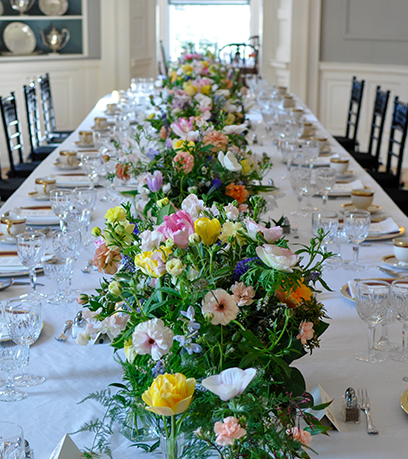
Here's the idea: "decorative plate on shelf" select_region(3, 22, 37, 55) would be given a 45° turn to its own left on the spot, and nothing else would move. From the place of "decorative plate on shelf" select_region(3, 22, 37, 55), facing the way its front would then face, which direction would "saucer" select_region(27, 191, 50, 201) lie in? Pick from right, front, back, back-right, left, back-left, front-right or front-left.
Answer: front-right

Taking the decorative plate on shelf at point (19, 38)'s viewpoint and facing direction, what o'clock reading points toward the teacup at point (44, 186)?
The teacup is roughly at 12 o'clock from the decorative plate on shelf.

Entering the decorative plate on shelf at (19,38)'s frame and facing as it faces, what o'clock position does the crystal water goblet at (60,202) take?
The crystal water goblet is roughly at 12 o'clock from the decorative plate on shelf.

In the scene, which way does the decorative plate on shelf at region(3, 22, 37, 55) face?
toward the camera

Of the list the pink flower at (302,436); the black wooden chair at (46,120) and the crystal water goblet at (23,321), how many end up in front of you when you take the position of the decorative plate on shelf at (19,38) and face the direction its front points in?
3

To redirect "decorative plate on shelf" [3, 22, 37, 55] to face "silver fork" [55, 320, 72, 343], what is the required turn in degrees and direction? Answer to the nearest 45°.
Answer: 0° — it already faces it

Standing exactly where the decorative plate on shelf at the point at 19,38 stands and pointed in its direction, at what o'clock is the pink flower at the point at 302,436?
The pink flower is roughly at 12 o'clock from the decorative plate on shelf.

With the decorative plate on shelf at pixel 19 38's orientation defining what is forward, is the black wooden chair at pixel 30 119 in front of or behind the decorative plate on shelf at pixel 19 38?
in front

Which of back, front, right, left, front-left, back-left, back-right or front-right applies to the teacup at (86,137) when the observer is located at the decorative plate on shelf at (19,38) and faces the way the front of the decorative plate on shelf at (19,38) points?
front

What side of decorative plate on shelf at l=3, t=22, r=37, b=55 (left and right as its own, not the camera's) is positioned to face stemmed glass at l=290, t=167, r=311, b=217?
front

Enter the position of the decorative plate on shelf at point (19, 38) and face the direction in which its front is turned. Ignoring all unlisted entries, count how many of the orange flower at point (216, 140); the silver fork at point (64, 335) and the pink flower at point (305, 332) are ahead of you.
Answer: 3

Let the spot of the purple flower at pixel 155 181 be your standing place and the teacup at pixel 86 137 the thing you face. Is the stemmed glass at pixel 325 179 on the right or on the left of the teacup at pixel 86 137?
right

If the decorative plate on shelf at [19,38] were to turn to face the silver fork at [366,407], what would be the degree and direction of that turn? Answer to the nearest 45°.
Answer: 0° — it already faces it

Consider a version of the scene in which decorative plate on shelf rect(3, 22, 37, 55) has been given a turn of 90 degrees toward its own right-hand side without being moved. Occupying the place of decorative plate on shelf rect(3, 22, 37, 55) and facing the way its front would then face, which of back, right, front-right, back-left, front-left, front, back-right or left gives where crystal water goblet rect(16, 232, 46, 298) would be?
left

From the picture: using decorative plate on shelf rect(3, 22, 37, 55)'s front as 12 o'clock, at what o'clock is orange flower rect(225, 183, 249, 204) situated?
The orange flower is roughly at 12 o'clock from the decorative plate on shelf.

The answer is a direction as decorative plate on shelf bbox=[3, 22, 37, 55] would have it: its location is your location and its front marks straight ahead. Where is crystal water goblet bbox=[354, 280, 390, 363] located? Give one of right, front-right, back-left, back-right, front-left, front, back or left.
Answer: front
